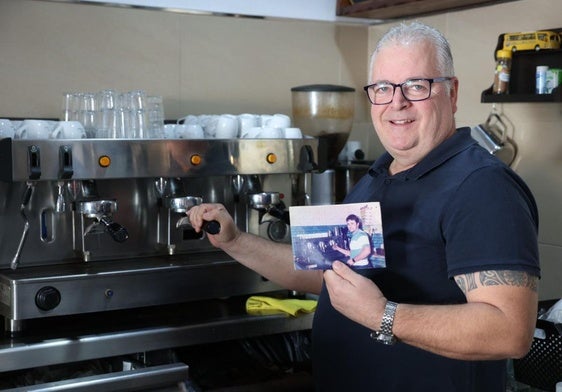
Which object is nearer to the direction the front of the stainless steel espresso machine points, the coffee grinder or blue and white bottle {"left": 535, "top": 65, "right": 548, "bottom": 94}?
the blue and white bottle

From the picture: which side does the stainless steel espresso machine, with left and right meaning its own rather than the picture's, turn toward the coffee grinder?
left

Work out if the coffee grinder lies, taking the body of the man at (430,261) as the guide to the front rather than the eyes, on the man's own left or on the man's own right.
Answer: on the man's own right

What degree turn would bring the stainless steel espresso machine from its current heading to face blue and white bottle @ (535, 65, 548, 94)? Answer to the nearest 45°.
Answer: approximately 45° to its left

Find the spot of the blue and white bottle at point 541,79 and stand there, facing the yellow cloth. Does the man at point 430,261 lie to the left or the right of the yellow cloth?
left

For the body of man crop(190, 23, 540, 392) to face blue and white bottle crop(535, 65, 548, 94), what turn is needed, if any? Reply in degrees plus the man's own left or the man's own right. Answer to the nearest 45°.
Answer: approximately 180°

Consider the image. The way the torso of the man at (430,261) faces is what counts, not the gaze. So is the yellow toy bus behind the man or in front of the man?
behind

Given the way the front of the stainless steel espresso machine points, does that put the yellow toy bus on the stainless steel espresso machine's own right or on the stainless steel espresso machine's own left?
on the stainless steel espresso machine's own left

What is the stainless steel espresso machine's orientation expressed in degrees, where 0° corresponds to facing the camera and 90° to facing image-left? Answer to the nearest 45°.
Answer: approximately 315°

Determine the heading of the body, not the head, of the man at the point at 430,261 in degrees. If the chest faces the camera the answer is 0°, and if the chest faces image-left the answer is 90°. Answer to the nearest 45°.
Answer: approximately 45°

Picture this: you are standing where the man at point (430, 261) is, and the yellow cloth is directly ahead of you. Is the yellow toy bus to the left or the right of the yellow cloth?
right
